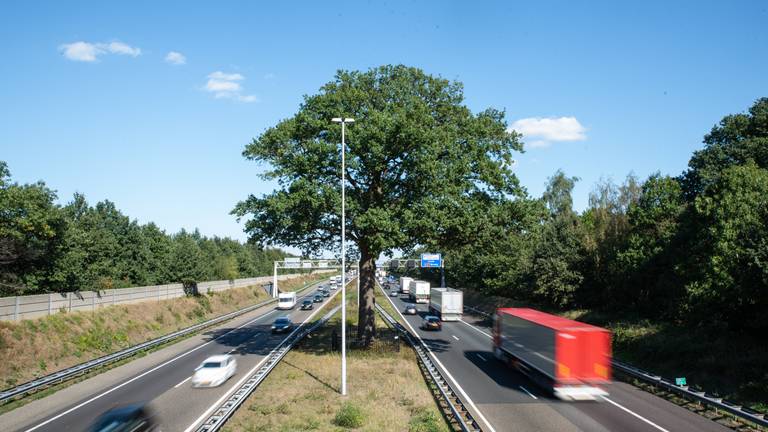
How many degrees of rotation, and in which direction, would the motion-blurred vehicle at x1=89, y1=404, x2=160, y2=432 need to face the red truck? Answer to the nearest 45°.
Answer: approximately 135° to its left

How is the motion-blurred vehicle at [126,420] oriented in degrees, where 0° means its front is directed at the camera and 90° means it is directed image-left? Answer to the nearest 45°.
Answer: approximately 45°

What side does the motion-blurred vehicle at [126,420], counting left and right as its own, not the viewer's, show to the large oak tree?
back

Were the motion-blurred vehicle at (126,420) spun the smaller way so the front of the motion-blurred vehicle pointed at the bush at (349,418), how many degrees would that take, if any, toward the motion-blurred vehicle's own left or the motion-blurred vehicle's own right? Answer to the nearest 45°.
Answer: approximately 135° to the motion-blurred vehicle's own left

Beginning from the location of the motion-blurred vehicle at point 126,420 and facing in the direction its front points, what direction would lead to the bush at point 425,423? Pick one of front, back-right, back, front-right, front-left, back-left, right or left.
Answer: back-left

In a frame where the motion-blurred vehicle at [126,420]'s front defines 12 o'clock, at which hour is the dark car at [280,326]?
The dark car is roughly at 5 o'clock from the motion-blurred vehicle.
